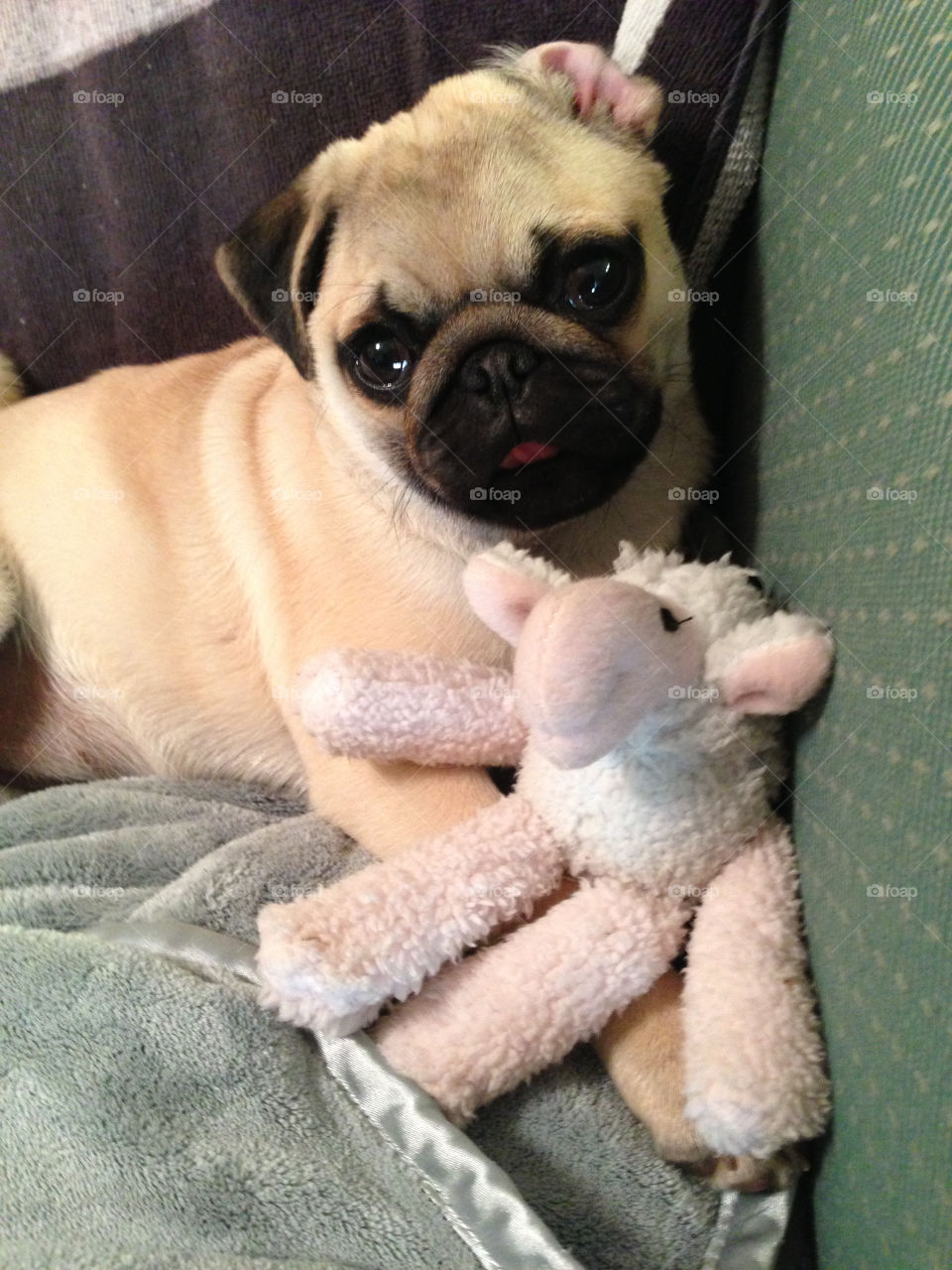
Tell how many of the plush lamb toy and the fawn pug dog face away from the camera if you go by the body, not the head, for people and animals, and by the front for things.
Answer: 0

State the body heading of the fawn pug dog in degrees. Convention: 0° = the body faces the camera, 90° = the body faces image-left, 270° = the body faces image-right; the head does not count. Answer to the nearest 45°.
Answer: approximately 315°

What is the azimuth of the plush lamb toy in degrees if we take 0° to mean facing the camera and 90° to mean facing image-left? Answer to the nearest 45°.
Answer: approximately 45°

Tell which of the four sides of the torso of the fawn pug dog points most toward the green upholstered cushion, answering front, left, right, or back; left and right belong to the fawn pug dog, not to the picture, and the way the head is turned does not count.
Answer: front
